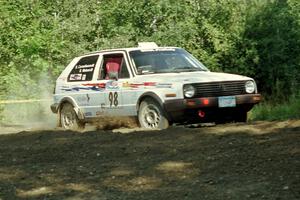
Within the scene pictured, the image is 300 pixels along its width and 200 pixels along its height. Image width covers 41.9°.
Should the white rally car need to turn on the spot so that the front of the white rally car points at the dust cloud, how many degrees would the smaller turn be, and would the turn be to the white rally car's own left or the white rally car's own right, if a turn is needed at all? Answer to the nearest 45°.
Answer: approximately 180°

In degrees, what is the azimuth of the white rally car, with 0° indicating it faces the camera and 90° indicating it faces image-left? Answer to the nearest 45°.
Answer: approximately 315°
